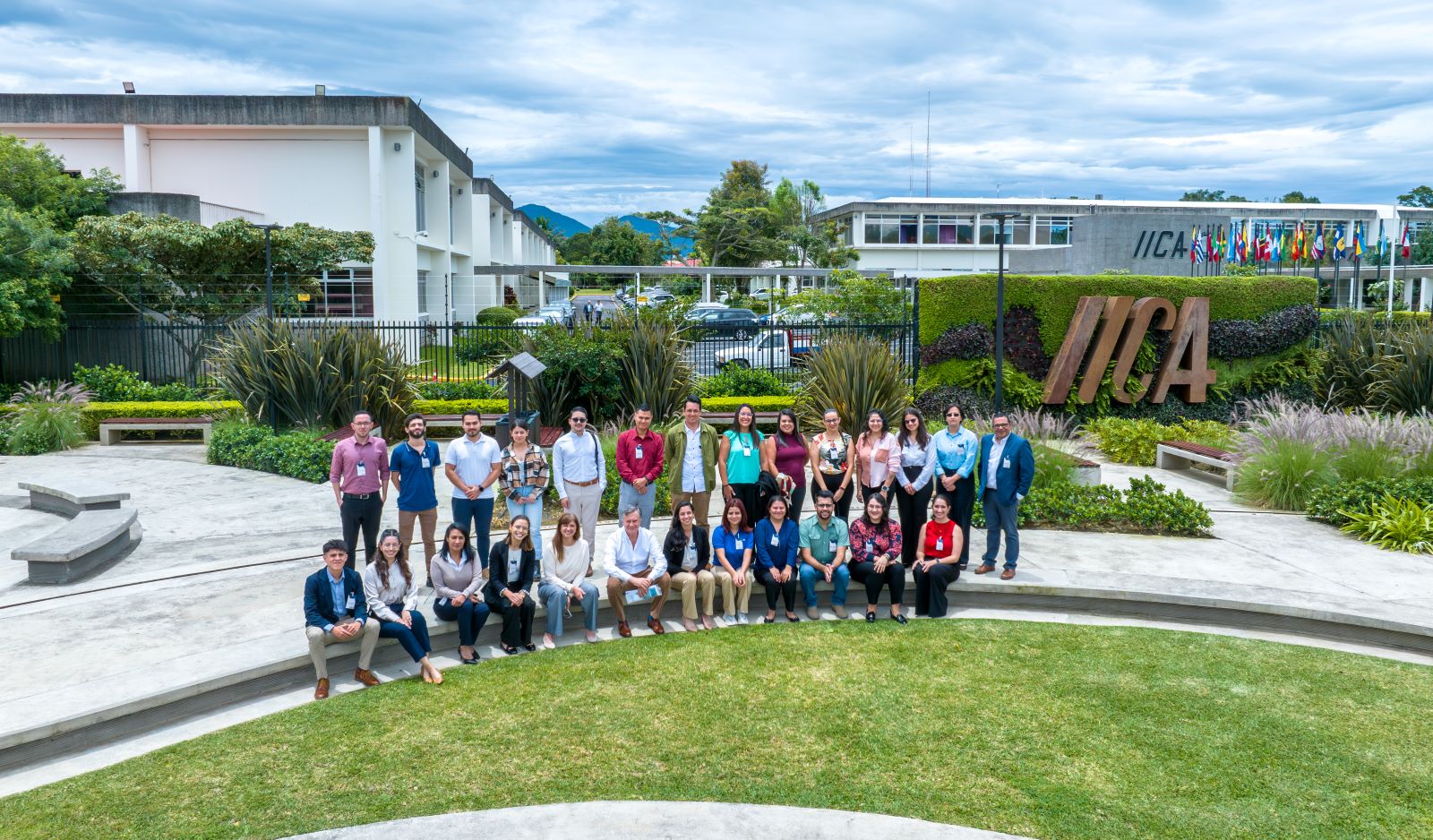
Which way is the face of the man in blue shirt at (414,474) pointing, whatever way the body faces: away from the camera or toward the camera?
toward the camera

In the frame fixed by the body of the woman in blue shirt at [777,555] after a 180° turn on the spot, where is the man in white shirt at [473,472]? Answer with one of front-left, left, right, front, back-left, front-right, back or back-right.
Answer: left

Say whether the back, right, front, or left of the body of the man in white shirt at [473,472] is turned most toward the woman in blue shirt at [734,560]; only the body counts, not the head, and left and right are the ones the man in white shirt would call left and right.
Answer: left

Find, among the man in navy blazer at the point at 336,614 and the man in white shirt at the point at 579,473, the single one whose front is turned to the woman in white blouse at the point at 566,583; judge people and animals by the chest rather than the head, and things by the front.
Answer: the man in white shirt

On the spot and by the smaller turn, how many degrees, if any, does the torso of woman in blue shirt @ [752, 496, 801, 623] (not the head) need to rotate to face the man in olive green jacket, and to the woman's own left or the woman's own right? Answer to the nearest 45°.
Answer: approximately 135° to the woman's own right

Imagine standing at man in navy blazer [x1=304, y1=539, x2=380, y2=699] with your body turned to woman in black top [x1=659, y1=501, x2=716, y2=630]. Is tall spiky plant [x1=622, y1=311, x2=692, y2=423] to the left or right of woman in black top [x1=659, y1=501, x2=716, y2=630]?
left

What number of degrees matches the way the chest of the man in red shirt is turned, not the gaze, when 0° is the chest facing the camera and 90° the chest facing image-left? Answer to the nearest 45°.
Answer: approximately 0°

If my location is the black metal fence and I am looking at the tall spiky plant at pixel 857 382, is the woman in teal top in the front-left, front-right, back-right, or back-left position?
front-right

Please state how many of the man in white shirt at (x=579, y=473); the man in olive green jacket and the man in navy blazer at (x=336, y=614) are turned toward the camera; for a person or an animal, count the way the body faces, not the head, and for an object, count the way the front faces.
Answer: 3

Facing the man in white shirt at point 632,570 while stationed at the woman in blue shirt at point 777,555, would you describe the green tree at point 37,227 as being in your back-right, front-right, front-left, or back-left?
front-right

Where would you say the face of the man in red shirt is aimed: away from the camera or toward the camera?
toward the camera

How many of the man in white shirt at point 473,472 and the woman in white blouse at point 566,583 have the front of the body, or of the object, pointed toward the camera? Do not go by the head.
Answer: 2

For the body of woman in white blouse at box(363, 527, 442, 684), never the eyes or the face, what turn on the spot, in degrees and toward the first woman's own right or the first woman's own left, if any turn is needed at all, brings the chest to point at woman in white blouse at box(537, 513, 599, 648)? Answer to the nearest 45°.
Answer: approximately 45° to the first woman's own left

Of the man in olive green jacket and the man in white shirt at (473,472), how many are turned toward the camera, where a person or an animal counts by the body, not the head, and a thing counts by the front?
2

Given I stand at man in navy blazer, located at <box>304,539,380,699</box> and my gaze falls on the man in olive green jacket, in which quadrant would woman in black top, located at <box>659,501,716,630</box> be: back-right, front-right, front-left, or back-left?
front-right

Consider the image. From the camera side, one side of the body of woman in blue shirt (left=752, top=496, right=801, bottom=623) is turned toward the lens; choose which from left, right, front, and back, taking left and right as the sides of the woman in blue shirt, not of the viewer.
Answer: front

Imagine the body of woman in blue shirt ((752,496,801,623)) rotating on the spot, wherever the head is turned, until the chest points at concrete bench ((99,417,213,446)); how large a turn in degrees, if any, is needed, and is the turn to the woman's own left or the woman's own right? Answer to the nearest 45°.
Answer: approximately 135° to the woman's own right

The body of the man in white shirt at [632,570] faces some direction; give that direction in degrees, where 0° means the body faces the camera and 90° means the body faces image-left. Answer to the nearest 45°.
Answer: approximately 0°
